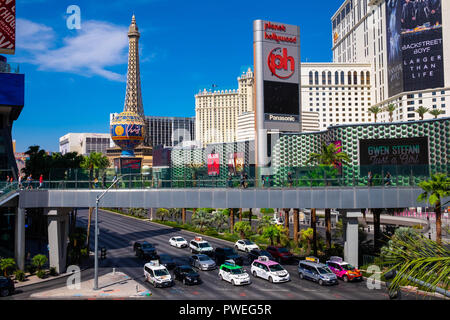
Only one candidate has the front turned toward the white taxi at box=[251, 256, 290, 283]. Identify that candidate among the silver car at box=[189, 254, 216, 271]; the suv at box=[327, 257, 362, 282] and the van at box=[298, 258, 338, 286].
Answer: the silver car

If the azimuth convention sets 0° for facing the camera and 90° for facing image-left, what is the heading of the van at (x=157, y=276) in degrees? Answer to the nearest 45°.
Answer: approximately 315°

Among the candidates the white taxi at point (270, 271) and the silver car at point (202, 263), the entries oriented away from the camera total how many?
0

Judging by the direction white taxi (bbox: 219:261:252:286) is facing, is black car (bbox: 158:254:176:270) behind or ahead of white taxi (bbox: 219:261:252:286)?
behind

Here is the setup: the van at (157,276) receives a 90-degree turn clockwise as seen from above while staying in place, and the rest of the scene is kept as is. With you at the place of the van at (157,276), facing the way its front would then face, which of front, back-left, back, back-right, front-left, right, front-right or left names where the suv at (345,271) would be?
back-left

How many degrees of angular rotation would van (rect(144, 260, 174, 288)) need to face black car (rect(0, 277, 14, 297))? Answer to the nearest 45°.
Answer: approximately 135° to its right

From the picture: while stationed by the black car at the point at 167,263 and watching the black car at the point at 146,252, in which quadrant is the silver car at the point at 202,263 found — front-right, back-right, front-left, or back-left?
back-right

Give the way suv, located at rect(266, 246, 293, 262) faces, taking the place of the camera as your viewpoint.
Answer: facing the viewer and to the right of the viewer

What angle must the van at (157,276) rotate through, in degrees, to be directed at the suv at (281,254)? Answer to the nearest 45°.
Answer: approximately 90° to its left

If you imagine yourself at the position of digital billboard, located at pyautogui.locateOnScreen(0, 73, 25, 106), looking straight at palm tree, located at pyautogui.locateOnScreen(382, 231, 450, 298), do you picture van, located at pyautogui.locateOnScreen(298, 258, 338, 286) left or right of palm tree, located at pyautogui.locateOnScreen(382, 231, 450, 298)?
left

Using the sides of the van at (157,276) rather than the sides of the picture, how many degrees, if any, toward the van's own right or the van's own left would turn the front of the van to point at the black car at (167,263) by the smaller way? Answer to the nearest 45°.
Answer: approximately 135° to the van's own left
